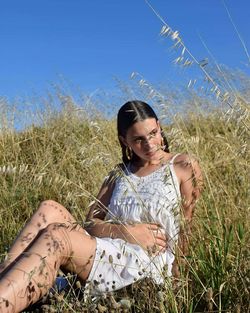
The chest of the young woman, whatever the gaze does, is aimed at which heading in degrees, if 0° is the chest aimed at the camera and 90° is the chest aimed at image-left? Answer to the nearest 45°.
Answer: approximately 45°
